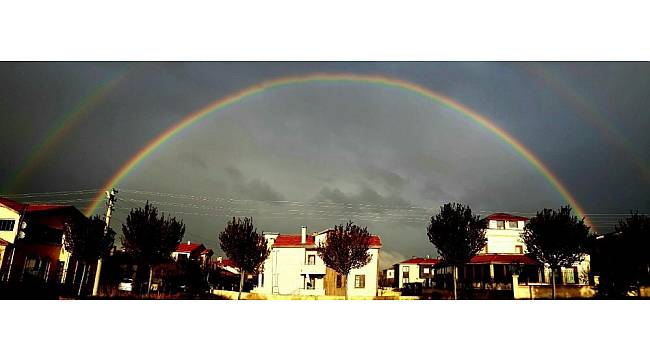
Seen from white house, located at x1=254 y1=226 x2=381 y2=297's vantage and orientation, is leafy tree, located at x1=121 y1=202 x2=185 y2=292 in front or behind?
in front

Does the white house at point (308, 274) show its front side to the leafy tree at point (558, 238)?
no

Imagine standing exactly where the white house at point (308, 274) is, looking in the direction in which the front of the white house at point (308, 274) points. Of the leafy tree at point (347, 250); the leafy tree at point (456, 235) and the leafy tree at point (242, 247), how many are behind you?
0

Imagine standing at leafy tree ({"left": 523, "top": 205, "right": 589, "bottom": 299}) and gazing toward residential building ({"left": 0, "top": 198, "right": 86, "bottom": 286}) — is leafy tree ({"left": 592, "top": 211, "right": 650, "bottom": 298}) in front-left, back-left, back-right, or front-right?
back-left

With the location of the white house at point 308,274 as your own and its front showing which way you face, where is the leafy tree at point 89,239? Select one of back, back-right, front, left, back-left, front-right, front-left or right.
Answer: front-right

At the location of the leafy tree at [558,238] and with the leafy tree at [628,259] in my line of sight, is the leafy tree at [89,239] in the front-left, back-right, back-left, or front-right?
back-right

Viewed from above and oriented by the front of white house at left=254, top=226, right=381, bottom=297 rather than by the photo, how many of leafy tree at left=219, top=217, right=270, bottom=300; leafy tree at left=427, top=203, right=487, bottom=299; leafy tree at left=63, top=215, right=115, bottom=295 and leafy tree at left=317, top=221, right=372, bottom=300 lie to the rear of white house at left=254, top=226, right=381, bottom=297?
0

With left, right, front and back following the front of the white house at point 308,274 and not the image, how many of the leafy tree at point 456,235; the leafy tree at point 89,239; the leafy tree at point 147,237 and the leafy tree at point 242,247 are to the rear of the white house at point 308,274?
0

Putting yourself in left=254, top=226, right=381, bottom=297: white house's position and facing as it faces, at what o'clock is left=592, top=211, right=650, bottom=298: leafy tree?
The leafy tree is roughly at 10 o'clock from the white house.

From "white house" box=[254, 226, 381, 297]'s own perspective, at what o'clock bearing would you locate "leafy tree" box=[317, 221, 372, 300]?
The leafy tree is roughly at 11 o'clock from the white house.

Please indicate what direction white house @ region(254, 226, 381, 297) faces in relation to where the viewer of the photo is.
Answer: facing the viewer

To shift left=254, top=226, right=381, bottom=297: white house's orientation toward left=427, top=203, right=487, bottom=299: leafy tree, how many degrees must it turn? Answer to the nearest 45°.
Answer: approximately 45° to its left

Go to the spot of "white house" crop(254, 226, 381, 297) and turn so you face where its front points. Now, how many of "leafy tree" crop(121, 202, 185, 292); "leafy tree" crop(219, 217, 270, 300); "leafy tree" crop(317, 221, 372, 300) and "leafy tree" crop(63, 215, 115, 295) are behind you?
0

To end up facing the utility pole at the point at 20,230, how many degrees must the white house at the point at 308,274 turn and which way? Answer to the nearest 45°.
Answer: approximately 45° to its right

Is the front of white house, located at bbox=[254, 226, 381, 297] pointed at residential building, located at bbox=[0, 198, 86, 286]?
no
